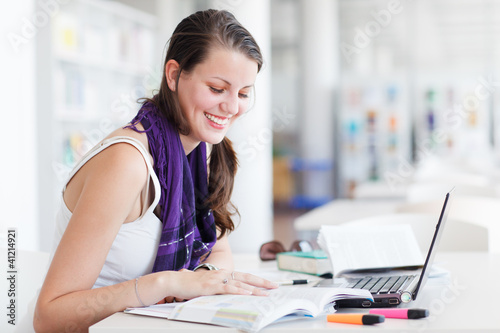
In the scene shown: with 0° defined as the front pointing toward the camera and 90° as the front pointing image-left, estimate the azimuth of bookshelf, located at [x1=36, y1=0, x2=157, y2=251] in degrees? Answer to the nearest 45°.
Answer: approximately 315°

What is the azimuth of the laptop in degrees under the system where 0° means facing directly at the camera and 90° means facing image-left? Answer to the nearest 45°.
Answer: approximately 90°

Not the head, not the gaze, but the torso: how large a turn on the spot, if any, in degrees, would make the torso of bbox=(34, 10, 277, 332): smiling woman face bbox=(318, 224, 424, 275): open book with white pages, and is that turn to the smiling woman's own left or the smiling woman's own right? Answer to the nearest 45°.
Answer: approximately 45° to the smiling woman's own left

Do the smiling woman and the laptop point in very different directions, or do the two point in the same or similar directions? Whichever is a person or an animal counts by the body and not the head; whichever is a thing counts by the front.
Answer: very different directions

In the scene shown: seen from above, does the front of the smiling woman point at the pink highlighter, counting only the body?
yes
